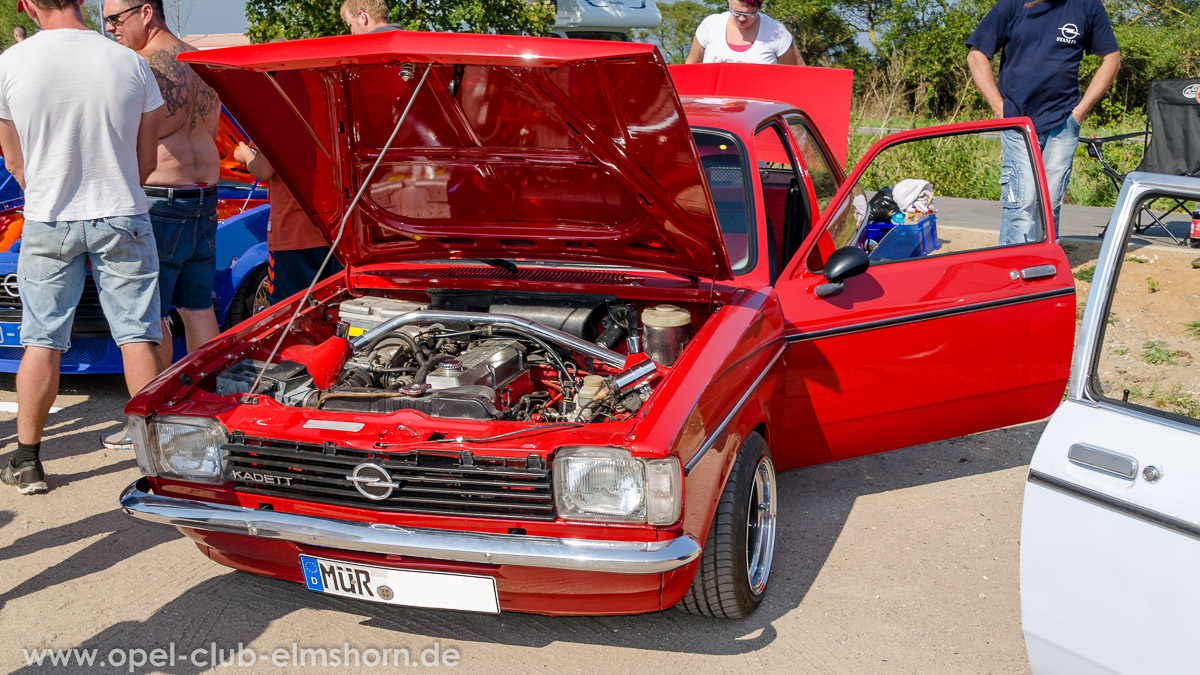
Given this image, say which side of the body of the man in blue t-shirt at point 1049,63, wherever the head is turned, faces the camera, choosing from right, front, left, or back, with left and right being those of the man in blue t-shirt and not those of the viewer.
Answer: front

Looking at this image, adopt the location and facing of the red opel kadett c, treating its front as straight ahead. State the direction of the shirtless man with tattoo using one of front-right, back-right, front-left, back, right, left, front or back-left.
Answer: right

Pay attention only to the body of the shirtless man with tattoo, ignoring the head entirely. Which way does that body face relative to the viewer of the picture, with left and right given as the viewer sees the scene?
facing away from the viewer and to the left of the viewer

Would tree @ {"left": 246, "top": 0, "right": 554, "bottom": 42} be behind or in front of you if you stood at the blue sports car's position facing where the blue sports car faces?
behind

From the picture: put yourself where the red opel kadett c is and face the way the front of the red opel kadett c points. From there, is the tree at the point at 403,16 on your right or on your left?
on your right

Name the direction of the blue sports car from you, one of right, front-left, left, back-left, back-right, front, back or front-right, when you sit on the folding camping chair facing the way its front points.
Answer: front

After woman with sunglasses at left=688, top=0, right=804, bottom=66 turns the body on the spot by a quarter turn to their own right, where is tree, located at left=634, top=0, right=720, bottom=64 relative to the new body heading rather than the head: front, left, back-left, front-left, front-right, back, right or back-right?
right

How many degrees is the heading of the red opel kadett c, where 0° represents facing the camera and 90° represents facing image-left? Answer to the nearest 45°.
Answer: approximately 45°
